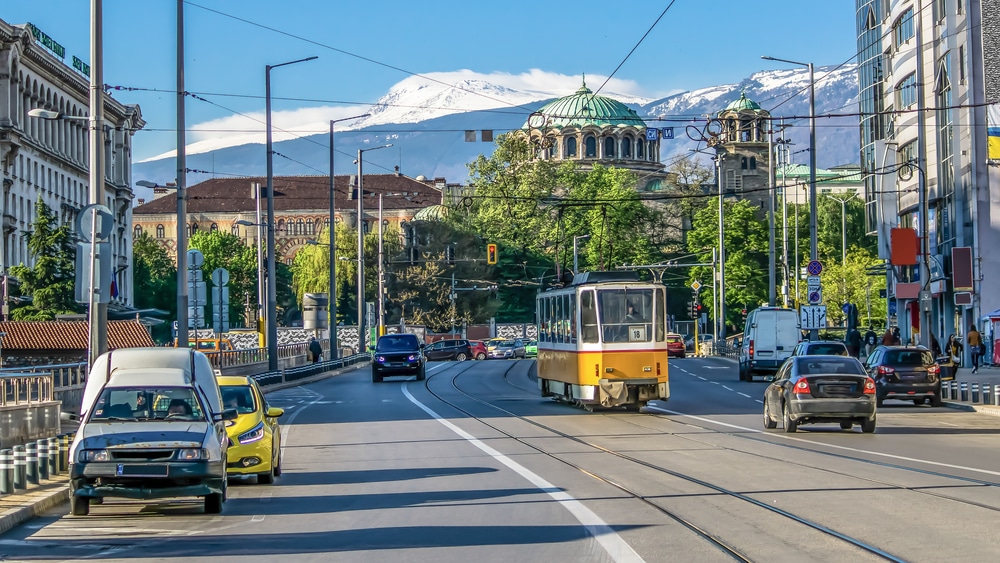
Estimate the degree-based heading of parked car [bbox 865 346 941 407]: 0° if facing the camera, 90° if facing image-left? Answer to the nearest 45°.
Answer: approximately 180°

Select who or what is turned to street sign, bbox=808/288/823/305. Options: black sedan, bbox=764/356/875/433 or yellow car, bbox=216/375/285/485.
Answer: the black sedan

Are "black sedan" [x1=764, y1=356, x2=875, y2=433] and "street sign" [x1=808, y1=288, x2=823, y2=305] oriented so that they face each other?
yes

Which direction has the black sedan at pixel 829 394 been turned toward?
away from the camera

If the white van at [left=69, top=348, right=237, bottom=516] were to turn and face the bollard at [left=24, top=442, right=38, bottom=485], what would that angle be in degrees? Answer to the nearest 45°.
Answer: approximately 135° to its right

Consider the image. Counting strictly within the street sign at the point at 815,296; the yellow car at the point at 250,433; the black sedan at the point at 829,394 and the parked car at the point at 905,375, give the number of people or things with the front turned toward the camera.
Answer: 2

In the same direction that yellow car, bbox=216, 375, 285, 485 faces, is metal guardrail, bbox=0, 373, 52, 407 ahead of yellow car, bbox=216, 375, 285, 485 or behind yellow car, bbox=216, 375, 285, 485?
behind
